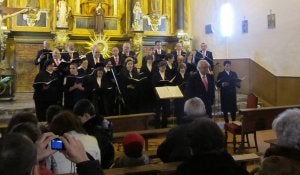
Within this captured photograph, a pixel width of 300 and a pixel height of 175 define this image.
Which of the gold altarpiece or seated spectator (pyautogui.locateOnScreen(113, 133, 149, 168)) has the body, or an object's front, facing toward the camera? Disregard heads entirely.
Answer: the gold altarpiece

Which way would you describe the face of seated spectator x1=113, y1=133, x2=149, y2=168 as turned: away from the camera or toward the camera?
away from the camera

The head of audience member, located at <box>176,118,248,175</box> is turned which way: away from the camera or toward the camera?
away from the camera

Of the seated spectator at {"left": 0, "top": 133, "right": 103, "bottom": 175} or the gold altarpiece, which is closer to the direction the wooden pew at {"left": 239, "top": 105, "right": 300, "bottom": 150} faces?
the gold altarpiece

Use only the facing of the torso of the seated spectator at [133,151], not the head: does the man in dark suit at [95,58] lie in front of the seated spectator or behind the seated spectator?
in front

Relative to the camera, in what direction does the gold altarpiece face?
facing the viewer

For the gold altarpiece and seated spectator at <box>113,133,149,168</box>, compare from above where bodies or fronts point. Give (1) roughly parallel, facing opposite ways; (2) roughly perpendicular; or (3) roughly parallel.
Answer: roughly parallel, facing opposite ways

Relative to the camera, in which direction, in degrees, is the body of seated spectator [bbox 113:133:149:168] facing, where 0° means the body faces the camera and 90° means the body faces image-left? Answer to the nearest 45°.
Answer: approximately 180°

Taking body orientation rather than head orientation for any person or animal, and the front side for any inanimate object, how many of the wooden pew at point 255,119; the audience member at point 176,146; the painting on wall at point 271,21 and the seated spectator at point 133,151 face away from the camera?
3

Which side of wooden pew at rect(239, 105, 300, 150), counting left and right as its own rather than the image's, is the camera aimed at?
back

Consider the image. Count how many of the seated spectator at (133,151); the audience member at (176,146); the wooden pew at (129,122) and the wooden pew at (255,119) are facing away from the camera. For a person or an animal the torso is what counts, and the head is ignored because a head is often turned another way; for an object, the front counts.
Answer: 4

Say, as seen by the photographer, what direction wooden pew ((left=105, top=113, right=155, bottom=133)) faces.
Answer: facing away from the viewer

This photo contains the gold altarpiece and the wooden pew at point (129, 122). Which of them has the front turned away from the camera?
the wooden pew

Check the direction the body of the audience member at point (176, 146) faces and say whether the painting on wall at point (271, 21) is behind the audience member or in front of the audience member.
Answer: in front

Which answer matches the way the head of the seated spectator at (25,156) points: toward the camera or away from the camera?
away from the camera

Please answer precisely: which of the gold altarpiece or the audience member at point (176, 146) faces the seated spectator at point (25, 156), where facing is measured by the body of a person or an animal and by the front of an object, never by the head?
the gold altarpiece

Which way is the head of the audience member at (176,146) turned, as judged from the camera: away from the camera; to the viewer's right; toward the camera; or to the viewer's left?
away from the camera

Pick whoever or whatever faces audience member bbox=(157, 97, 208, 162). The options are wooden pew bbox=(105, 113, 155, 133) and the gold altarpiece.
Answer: the gold altarpiece

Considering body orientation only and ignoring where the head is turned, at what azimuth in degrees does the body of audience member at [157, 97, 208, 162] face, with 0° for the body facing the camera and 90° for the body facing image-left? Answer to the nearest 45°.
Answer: approximately 180°
